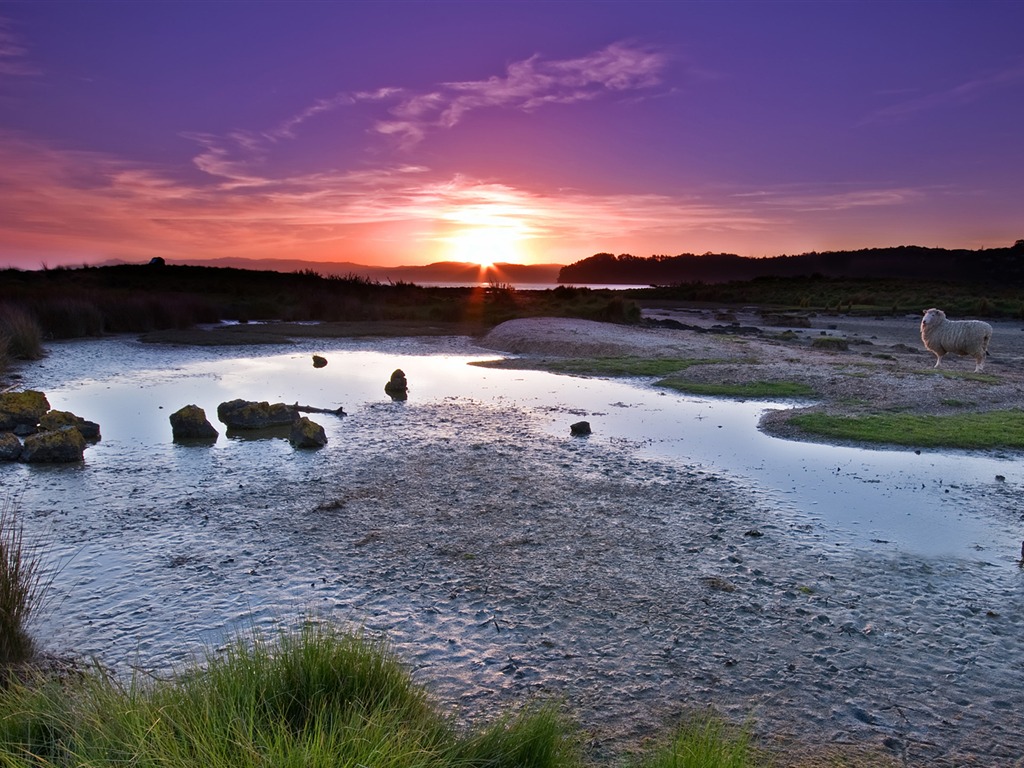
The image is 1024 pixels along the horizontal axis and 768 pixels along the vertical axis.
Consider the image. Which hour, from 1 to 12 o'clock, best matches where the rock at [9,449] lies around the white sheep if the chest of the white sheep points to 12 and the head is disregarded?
The rock is roughly at 10 o'clock from the white sheep.

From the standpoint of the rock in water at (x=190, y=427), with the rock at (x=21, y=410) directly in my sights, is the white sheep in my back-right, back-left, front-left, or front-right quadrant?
back-right

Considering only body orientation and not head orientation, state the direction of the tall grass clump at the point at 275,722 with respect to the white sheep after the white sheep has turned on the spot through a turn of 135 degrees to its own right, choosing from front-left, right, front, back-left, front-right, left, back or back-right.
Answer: back-right

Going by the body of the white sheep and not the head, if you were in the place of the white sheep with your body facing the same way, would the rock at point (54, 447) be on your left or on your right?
on your left

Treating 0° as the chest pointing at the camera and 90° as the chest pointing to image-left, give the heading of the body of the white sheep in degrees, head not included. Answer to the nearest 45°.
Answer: approximately 90°

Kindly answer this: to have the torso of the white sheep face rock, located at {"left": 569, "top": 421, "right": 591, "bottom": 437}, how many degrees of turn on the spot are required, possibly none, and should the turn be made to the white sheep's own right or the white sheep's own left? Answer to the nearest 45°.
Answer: approximately 90° to the white sheep's own left

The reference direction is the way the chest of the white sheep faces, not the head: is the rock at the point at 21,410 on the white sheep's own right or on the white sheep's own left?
on the white sheep's own left

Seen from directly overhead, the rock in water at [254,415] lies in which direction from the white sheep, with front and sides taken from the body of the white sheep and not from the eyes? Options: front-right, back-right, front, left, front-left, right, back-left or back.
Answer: front-left

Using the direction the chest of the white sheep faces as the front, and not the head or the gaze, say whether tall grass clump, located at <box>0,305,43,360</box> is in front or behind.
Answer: in front

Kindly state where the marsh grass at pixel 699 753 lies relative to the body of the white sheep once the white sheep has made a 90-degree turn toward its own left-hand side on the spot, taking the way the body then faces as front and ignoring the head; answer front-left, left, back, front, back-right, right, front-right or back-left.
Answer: front

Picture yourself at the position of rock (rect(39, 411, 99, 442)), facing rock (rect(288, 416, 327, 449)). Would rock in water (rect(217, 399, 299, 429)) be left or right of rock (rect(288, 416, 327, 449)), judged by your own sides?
left

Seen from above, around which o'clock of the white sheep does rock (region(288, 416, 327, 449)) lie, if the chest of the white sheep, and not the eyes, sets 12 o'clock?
The rock is roughly at 10 o'clock from the white sheep.
